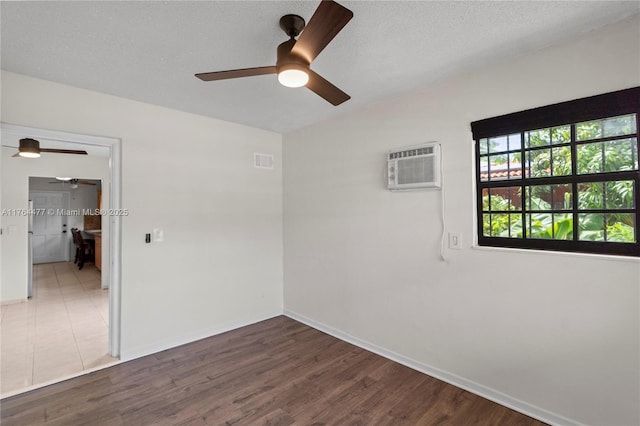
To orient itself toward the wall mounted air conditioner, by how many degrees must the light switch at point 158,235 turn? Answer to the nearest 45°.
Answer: approximately 45° to its left

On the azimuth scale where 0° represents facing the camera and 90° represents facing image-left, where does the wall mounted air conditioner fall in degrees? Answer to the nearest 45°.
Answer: approximately 45°

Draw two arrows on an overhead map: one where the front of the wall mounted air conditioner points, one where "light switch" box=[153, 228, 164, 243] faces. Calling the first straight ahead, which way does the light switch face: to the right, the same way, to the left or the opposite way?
to the left

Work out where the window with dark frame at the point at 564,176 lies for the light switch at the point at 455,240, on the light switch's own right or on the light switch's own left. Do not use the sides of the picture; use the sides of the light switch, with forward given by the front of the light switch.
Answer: on the light switch's own left

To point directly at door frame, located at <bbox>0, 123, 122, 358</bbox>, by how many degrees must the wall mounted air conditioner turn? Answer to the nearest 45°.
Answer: approximately 45° to its right

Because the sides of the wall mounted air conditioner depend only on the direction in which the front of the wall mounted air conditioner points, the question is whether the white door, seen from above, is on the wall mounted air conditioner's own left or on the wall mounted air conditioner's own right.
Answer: on the wall mounted air conditioner's own right

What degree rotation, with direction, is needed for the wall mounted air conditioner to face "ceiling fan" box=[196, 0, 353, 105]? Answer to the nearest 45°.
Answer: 0° — it already faces it

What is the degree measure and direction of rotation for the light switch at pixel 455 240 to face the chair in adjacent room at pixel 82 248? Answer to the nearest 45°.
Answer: approximately 90° to its right

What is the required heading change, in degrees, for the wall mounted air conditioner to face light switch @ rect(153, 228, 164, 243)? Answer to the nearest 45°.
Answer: approximately 45° to its right

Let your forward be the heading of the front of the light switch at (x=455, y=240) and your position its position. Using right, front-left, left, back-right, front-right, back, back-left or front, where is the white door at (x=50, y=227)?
right

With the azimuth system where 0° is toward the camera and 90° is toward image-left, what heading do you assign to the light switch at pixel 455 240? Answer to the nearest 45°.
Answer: approximately 0°

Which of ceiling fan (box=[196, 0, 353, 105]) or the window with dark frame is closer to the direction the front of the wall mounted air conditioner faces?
the ceiling fan

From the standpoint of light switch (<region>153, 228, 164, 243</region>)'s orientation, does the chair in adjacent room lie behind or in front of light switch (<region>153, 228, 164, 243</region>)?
behind

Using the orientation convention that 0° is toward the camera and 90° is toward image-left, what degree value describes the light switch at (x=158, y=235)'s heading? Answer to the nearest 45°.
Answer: approximately 0°

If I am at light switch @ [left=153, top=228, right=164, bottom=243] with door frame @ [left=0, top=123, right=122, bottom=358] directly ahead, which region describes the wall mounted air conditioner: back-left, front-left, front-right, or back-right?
back-left

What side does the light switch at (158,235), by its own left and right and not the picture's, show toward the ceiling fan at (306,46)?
front
